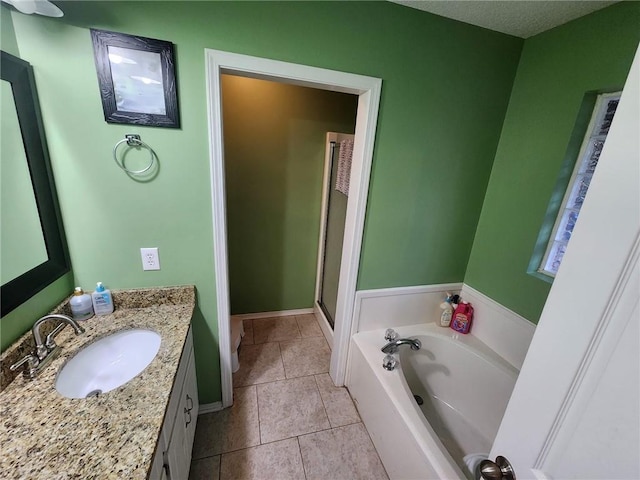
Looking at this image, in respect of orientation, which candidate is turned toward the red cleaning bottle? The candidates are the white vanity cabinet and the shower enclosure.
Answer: the white vanity cabinet

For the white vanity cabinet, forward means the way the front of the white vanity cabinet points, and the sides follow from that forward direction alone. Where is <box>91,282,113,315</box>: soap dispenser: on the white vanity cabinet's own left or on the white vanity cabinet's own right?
on the white vanity cabinet's own left

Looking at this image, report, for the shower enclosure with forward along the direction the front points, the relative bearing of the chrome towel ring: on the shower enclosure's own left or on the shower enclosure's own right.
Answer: on the shower enclosure's own left

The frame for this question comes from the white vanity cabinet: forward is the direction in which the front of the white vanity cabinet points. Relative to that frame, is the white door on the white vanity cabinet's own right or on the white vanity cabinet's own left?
on the white vanity cabinet's own right

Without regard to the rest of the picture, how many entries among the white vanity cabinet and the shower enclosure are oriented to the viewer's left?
1

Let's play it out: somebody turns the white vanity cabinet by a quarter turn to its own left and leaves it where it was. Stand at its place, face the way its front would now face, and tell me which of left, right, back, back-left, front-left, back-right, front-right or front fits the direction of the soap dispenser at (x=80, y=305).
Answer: front-left

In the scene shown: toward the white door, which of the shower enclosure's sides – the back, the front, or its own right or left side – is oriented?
left

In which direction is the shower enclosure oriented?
to the viewer's left

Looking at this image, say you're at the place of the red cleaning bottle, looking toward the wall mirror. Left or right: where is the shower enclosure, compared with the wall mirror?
right

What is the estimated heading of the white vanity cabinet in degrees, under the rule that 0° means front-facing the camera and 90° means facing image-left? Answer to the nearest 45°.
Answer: approximately 270°

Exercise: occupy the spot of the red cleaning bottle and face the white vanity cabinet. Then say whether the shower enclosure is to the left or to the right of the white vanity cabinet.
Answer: right
